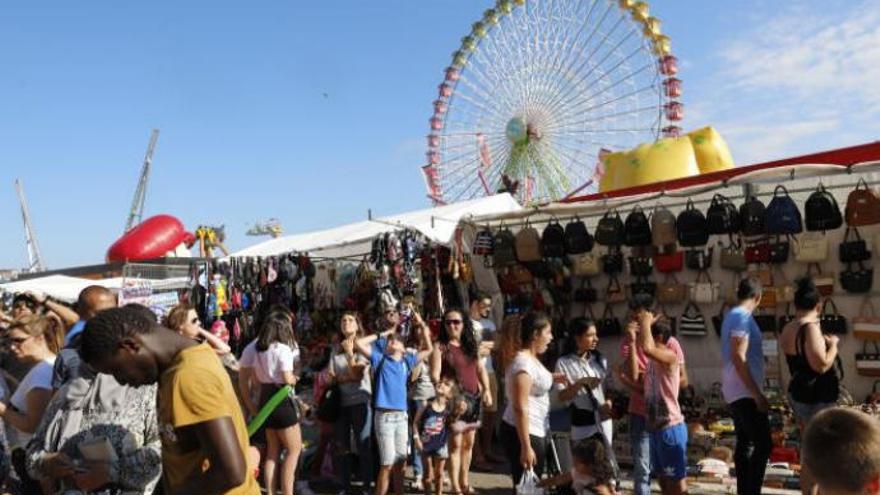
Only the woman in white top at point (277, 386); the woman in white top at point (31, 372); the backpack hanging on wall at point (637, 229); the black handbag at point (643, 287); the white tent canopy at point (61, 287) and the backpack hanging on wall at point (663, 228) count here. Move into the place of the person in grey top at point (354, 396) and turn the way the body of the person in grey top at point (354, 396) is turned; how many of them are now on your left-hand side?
3

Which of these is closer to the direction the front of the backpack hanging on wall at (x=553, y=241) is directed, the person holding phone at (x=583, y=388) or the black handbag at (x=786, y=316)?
the person holding phone

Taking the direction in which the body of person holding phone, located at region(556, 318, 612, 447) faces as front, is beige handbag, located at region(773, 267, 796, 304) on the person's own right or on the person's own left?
on the person's own left

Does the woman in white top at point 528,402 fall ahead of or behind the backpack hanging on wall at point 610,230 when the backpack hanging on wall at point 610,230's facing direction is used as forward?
ahead

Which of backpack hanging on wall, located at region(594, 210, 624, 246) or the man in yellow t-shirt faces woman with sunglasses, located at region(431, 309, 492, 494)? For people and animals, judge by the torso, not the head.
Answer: the backpack hanging on wall

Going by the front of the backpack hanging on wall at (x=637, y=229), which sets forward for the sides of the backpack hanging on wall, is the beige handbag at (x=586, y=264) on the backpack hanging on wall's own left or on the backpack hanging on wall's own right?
on the backpack hanging on wall's own right

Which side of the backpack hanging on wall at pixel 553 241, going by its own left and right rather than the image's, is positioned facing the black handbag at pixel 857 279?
left

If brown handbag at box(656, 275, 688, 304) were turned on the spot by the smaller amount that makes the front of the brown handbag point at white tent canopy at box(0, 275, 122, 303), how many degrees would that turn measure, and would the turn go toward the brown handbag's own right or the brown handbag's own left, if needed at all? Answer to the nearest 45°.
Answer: approximately 90° to the brown handbag's own right

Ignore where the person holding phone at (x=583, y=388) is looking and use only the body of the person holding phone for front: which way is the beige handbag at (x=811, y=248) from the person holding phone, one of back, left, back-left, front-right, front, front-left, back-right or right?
left

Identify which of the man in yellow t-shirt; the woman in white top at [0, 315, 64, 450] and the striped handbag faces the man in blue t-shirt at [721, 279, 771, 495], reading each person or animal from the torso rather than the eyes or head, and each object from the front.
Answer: the striped handbag

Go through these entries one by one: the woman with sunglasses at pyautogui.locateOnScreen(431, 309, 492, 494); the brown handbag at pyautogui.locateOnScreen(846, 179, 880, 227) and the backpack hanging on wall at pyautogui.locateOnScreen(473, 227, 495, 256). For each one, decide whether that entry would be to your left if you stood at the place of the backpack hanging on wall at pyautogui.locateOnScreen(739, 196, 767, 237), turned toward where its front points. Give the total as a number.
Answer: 1
